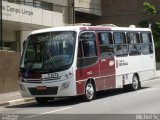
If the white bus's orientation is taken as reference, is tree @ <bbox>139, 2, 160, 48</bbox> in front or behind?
behind

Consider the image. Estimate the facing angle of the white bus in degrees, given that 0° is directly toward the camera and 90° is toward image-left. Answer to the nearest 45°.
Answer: approximately 45°
